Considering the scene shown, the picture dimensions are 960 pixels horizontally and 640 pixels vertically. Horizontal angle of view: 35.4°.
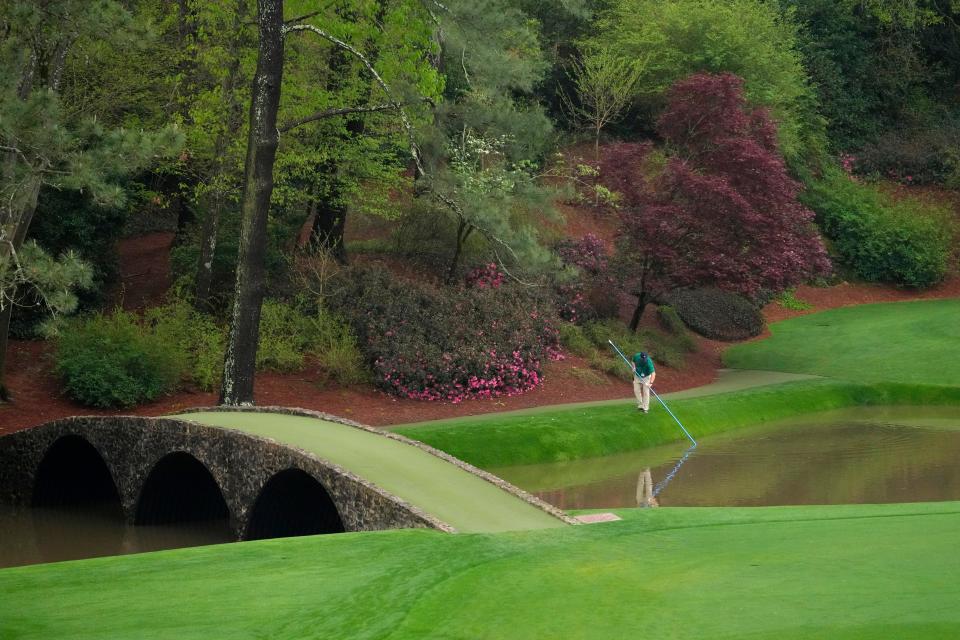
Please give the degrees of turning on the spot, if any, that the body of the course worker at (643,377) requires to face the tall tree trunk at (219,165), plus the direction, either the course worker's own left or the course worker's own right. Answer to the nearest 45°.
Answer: approximately 90° to the course worker's own right

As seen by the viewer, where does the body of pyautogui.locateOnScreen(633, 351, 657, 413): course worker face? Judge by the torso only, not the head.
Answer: toward the camera

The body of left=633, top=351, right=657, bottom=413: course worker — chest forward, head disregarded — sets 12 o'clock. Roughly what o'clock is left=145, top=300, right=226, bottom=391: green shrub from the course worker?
The green shrub is roughly at 3 o'clock from the course worker.

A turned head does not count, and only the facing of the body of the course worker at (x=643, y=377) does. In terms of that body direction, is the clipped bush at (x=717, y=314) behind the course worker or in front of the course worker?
behind

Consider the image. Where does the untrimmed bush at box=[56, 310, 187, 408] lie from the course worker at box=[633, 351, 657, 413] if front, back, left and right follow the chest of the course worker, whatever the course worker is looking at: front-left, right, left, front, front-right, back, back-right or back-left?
right

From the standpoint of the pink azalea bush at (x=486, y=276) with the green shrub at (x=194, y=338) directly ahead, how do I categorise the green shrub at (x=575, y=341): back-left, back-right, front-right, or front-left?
back-left

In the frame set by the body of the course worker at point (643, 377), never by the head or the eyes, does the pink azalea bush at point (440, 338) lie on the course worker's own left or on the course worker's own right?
on the course worker's own right

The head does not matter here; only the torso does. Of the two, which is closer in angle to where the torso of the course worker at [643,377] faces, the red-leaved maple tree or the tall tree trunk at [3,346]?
the tall tree trunk

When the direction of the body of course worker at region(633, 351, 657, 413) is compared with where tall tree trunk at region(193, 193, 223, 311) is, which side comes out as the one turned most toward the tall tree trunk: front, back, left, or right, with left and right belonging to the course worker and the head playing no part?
right

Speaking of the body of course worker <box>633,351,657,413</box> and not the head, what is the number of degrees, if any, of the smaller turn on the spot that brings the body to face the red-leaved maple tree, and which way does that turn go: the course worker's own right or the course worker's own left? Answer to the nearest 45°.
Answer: approximately 180°
